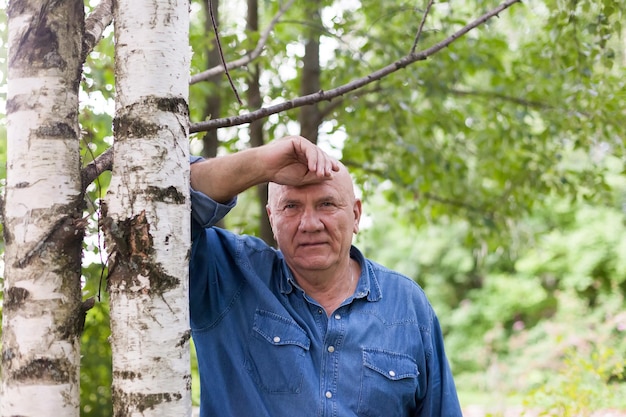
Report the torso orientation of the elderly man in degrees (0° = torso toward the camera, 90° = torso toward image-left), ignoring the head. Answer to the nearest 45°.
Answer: approximately 0°

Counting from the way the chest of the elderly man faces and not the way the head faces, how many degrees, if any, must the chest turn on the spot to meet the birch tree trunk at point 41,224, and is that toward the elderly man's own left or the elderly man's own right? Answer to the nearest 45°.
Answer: approximately 45° to the elderly man's own right

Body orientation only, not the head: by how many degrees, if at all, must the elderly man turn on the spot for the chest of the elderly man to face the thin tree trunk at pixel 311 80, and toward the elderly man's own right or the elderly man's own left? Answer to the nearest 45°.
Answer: approximately 180°

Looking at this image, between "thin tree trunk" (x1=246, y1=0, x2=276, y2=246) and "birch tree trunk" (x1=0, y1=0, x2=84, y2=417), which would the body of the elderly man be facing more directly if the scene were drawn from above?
the birch tree trunk

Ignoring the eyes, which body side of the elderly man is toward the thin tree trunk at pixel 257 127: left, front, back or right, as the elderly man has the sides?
back

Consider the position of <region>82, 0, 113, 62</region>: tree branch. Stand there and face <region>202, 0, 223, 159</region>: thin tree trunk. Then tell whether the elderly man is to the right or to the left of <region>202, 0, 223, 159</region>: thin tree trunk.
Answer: right
